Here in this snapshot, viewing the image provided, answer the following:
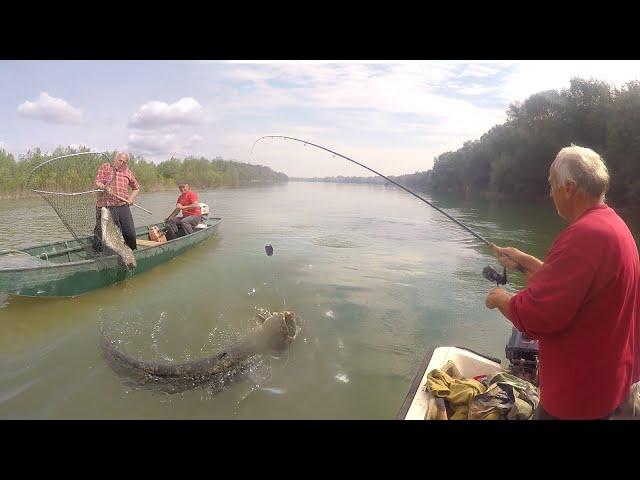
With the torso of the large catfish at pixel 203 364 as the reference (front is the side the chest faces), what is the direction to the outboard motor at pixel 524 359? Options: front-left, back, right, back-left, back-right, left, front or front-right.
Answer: front-right

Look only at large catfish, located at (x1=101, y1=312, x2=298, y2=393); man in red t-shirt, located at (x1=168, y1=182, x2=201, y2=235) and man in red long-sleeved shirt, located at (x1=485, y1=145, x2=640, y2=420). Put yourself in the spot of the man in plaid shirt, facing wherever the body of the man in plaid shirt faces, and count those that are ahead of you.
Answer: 2

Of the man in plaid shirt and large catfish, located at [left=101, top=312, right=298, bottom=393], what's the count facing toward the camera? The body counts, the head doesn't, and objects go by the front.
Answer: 1

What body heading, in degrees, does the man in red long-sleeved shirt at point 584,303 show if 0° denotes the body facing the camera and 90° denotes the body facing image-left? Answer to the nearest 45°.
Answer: approximately 135°

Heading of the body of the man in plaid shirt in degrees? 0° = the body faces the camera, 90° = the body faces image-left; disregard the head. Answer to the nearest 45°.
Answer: approximately 0°

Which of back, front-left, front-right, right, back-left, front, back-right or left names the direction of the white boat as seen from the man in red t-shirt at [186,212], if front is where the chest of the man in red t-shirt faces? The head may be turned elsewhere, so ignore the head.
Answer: front-left

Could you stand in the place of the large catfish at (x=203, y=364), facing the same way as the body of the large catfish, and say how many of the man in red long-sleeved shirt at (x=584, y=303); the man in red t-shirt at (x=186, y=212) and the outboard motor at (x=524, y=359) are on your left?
1

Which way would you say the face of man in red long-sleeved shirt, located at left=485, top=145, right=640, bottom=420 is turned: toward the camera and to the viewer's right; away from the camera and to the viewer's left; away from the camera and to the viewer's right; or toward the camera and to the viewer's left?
away from the camera and to the viewer's left

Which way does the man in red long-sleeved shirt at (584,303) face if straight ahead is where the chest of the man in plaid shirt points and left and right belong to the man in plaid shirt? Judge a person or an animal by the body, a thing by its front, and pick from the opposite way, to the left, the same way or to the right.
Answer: the opposite way

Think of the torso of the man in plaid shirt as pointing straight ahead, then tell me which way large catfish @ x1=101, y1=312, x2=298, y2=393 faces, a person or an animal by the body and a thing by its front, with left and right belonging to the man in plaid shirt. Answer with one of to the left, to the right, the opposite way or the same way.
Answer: to the left
